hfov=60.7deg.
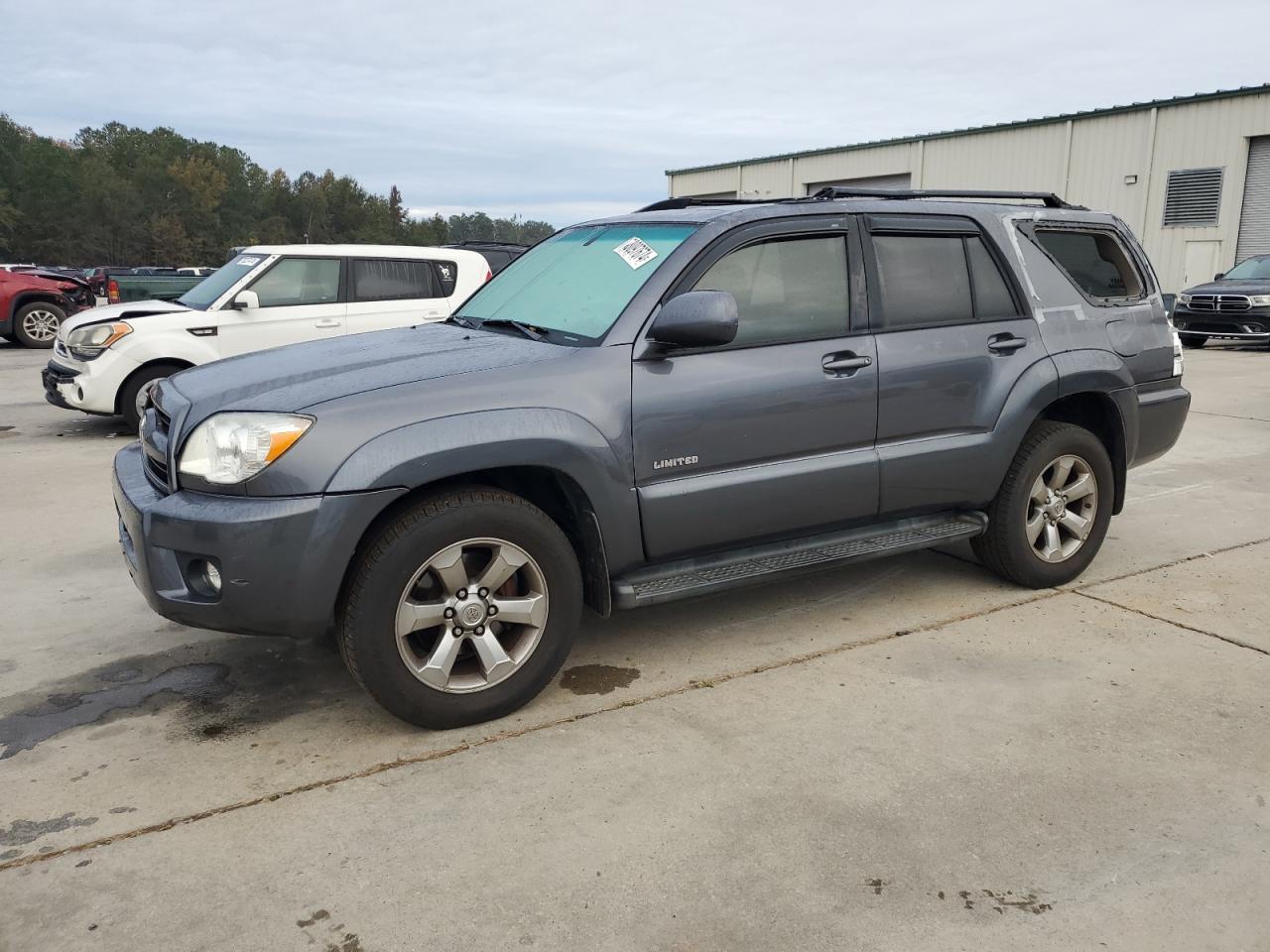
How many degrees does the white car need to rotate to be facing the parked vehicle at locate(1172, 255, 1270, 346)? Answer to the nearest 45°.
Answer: approximately 135° to its left

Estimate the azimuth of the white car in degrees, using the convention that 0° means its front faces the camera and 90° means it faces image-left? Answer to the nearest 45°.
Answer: approximately 45°

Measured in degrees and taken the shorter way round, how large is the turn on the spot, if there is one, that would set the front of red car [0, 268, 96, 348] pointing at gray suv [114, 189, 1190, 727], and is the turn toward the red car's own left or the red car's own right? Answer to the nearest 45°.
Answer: approximately 90° to the red car's own right

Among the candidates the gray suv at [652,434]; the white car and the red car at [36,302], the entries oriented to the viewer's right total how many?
1

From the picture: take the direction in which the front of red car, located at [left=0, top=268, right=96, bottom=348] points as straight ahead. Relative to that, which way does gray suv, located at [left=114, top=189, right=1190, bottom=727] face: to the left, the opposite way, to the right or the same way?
the opposite way

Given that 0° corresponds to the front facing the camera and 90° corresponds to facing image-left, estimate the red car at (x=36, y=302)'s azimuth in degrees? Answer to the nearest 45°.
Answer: approximately 270°

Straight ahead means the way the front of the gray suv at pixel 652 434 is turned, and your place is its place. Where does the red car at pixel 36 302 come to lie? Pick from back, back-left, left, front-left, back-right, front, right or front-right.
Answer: right

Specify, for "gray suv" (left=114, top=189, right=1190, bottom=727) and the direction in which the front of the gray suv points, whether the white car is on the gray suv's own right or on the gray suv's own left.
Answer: on the gray suv's own right

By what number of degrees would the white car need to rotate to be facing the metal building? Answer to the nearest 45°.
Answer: approximately 180°

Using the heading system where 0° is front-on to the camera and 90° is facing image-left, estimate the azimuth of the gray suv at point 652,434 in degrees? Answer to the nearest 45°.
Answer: approximately 45°
